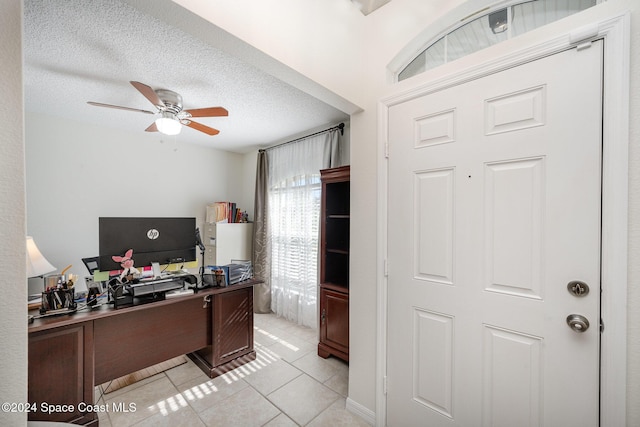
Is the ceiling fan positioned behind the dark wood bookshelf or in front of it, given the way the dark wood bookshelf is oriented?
in front

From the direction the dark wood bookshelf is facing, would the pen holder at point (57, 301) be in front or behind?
in front

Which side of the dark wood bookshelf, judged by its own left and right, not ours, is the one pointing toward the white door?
left

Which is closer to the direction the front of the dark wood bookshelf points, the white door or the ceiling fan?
the ceiling fan

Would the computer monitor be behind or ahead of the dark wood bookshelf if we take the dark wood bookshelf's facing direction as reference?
ahead

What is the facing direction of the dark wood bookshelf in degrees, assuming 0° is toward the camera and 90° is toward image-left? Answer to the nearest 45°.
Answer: approximately 45°

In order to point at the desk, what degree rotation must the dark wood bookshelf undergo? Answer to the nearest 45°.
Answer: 0° — it already faces it

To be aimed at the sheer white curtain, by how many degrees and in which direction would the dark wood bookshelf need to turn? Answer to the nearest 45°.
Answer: approximately 90° to its right
